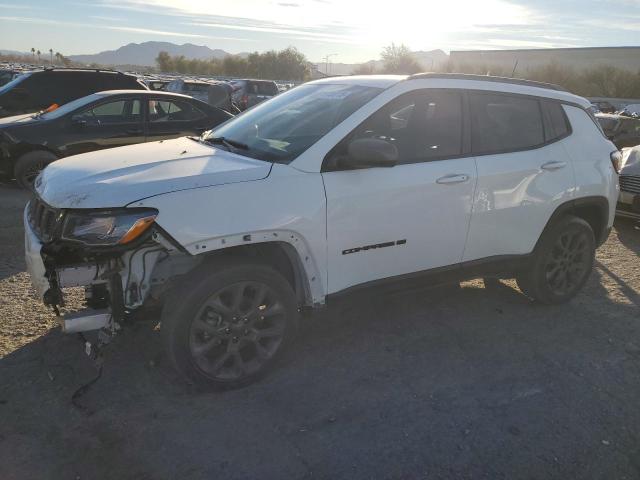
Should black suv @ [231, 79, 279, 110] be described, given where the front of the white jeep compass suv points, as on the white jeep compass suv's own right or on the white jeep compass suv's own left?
on the white jeep compass suv's own right

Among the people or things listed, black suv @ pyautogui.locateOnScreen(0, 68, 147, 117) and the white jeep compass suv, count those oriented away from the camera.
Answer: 0

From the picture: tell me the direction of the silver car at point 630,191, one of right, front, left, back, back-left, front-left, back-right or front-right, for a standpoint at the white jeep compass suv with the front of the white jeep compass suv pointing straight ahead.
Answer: back

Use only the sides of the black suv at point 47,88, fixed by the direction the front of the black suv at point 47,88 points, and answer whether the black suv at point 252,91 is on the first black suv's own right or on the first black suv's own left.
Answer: on the first black suv's own right

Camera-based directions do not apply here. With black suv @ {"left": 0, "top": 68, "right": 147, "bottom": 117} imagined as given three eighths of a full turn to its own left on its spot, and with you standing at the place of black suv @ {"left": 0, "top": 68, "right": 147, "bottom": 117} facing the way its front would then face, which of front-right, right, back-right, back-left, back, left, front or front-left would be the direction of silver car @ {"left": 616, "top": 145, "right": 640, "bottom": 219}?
front

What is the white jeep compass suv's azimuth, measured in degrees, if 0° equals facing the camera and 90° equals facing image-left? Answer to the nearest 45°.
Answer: approximately 45°

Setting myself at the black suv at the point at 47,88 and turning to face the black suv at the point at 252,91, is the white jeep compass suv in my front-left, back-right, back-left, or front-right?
back-right

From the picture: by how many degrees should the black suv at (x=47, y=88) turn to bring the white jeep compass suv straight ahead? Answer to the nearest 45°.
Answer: approximately 90° to its left

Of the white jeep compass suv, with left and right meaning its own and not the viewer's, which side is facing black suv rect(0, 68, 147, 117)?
right

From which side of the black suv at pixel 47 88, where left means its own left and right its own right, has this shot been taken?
left
